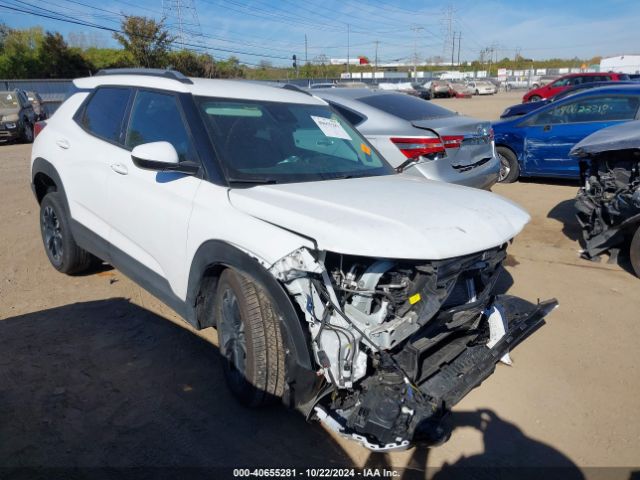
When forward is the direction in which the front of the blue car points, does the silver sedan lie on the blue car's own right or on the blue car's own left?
on the blue car's own left

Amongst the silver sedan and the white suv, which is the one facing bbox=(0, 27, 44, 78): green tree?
the silver sedan

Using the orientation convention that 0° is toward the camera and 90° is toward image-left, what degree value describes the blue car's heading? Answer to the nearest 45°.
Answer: approximately 90°

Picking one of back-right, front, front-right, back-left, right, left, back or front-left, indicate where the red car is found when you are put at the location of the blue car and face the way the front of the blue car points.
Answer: right

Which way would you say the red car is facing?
to the viewer's left

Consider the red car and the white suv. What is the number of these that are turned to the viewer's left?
1

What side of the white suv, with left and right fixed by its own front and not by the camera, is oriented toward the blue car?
left

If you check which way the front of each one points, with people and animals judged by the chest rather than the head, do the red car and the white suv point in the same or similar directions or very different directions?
very different directions

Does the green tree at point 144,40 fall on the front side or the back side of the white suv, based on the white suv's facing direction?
on the back side

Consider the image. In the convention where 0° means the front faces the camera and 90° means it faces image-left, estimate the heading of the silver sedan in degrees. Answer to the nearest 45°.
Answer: approximately 135°

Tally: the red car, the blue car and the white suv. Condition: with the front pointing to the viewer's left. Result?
2

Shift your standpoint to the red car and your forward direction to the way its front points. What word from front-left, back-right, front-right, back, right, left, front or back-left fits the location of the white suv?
left
